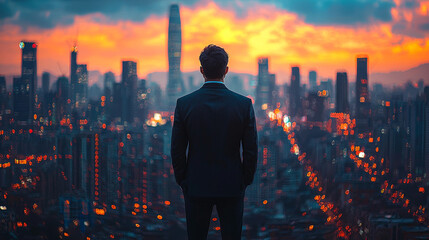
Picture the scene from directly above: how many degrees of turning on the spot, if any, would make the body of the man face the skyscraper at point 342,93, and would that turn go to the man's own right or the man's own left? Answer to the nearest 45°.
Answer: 0° — they already face it

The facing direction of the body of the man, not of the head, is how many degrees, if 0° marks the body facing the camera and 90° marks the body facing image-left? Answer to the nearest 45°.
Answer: approximately 180°

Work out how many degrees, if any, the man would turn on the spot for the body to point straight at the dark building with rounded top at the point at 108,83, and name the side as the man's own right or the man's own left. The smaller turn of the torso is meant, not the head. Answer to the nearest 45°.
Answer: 0° — they already face it

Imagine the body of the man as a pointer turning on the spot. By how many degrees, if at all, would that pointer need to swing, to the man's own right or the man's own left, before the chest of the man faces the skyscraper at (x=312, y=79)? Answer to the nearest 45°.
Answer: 0° — they already face it

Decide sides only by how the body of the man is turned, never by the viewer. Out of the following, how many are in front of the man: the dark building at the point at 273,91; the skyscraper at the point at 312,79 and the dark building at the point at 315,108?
3

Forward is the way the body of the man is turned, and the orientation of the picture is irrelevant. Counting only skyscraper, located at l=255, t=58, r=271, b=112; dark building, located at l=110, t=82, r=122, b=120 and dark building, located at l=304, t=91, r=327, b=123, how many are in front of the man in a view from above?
3

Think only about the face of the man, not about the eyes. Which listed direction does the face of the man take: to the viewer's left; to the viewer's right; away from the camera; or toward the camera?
away from the camera

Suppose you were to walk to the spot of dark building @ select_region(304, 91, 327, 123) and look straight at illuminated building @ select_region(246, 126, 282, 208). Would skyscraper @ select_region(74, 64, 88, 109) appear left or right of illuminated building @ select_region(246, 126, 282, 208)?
right
